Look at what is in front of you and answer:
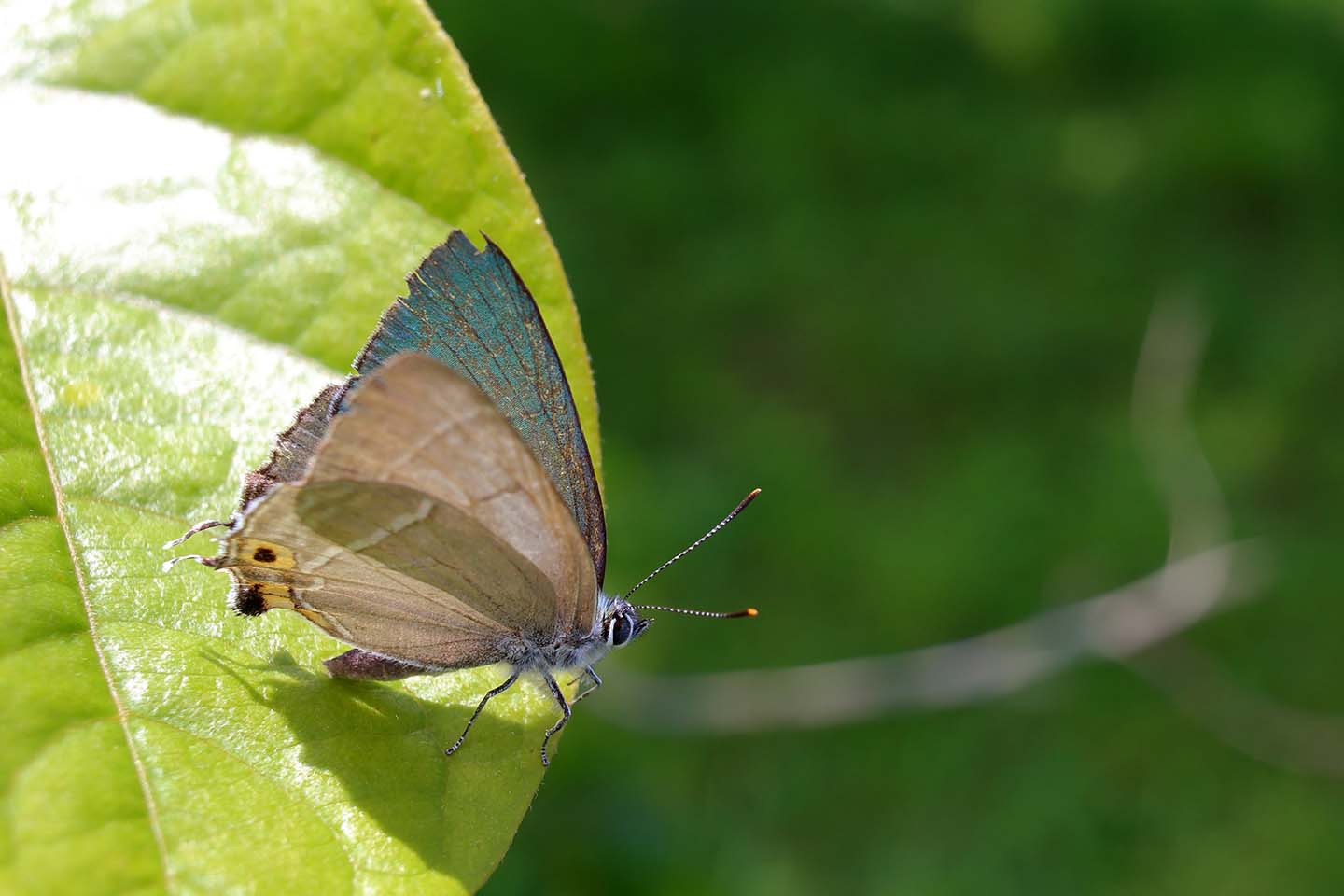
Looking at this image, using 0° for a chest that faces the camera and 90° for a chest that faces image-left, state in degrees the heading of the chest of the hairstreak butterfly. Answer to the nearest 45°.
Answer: approximately 270°
